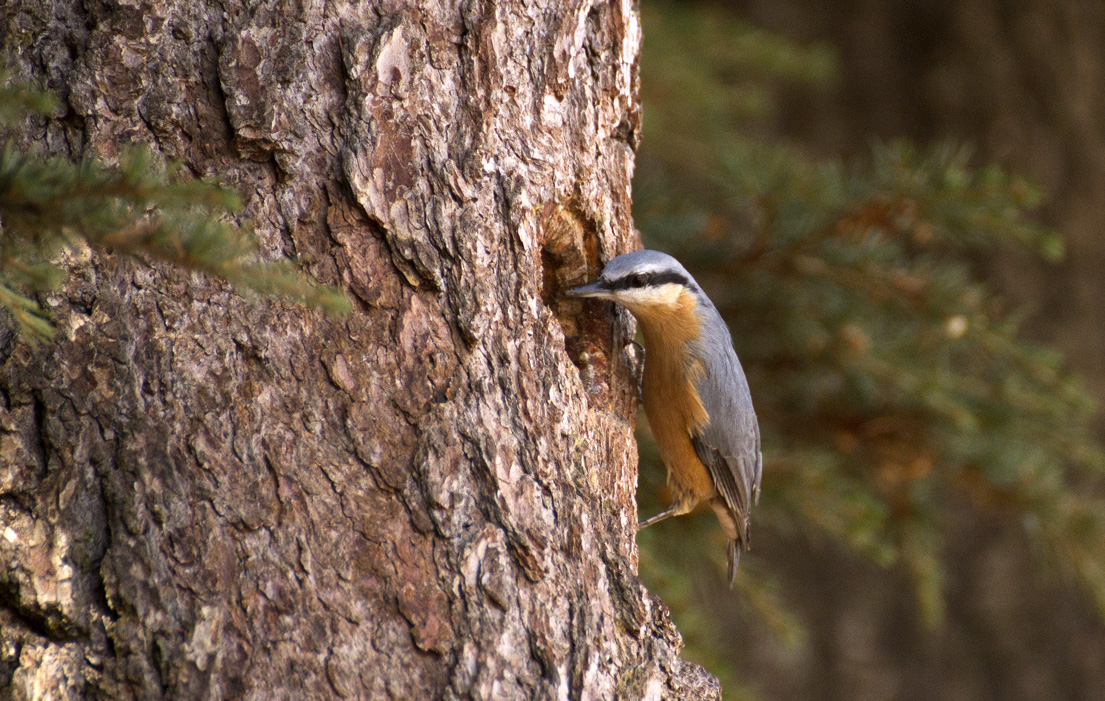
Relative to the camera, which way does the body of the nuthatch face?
to the viewer's left
